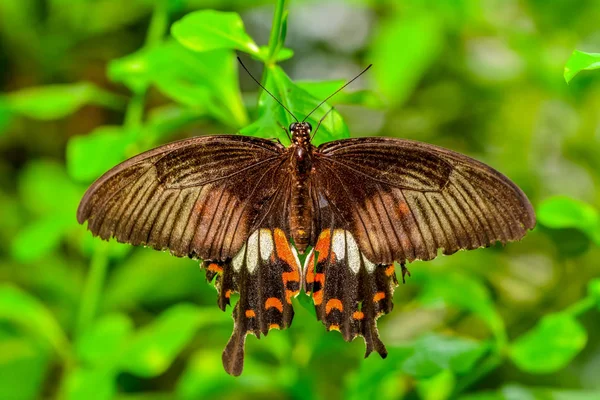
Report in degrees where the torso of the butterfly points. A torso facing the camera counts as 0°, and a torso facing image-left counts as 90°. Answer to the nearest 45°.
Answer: approximately 180°

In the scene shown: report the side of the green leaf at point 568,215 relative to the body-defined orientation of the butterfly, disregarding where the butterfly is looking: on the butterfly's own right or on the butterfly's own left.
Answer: on the butterfly's own right
